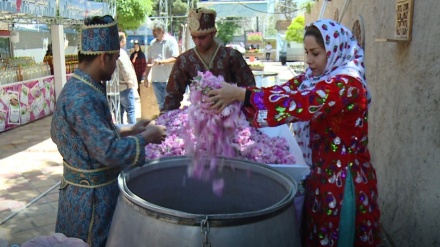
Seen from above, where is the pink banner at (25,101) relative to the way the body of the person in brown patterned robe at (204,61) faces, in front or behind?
behind

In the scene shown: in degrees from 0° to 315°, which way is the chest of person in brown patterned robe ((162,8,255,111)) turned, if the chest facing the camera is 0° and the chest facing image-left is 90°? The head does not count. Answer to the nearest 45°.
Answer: approximately 0°

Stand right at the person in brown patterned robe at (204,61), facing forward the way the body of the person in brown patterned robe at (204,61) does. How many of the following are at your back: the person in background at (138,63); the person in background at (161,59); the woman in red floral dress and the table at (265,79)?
3

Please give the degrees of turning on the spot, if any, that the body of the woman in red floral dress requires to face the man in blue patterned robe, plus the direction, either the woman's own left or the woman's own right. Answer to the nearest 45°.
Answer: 0° — they already face them

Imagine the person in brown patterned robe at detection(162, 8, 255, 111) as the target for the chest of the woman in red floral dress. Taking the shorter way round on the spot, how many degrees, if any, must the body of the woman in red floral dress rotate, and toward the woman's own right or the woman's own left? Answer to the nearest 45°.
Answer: approximately 45° to the woman's own right

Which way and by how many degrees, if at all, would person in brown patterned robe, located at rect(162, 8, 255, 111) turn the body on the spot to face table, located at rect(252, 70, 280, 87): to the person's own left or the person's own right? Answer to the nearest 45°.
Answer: approximately 180°

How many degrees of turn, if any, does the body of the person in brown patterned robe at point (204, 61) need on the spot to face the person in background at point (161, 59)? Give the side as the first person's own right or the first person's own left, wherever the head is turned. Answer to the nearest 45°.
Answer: approximately 180°

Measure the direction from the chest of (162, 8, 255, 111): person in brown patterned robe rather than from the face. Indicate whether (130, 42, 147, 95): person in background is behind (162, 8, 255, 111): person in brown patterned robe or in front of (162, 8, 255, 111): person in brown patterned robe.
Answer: behind

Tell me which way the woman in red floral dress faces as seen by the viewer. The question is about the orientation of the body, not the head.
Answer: to the viewer's left

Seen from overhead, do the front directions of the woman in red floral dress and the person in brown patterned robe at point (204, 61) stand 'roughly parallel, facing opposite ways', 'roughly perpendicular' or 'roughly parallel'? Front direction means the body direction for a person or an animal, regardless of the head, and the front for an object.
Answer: roughly perpendicular

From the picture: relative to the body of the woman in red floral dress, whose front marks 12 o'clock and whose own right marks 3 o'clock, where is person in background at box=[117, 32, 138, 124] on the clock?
The person in background is roughly at 2 o'clock from the woman in red floral dress.

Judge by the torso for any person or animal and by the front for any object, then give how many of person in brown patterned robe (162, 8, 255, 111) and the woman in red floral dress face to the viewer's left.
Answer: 1
